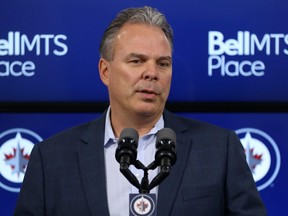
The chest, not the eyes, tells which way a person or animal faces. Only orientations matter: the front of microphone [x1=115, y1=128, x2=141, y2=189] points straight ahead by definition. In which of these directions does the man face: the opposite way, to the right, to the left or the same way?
the opposite way

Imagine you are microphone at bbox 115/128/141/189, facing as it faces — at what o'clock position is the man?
The man is roughly at 12 o'clock from the microphone.

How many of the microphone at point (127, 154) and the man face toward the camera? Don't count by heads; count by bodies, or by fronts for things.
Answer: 1

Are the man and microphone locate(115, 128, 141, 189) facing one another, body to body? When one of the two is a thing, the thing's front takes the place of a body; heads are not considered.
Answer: yes

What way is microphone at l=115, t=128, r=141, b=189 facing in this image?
away from the camera

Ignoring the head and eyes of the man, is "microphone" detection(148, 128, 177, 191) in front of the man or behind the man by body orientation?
in front

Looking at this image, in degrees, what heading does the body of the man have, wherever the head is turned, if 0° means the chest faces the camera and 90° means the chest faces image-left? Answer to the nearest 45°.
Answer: approximately 0°

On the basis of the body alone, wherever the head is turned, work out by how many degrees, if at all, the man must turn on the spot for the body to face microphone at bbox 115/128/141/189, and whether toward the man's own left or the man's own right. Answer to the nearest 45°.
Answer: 0° — they already face it
